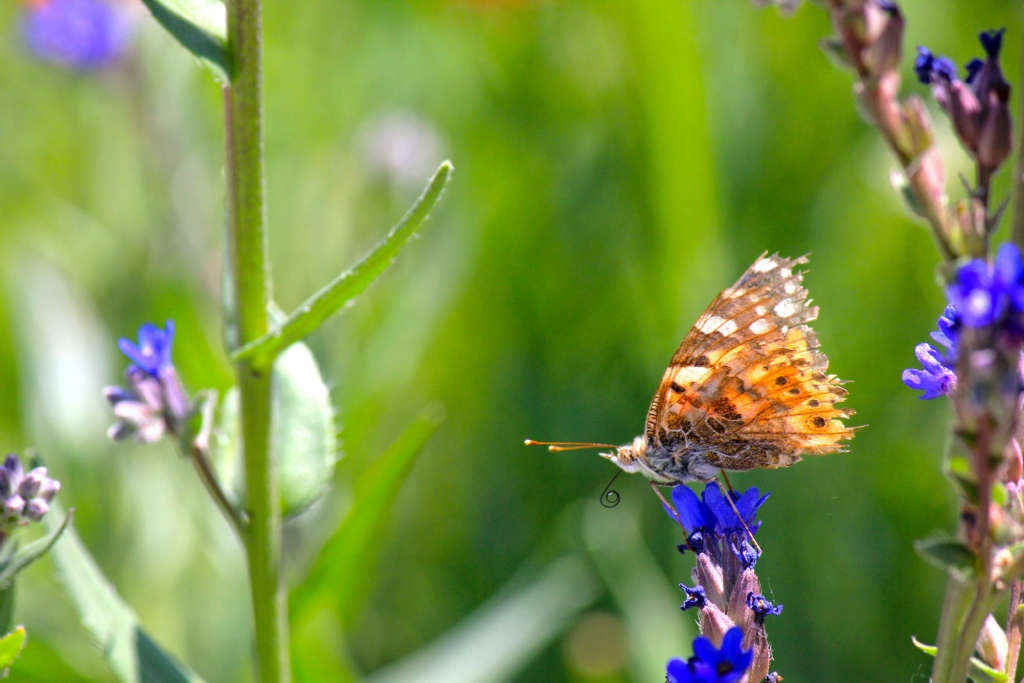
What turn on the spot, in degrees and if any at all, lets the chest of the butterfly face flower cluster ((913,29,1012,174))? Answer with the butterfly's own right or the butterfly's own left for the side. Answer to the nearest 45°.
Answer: approximately 135° to the butterfly's own left

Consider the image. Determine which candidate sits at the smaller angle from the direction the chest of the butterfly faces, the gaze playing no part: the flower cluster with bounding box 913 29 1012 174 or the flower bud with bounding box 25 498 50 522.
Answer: the flower bud

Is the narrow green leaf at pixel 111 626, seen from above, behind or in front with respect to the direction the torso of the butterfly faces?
in front

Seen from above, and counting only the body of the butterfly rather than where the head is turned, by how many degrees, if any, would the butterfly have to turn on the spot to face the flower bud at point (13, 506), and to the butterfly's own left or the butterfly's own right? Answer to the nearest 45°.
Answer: approximately 45° to the butterfly's own left

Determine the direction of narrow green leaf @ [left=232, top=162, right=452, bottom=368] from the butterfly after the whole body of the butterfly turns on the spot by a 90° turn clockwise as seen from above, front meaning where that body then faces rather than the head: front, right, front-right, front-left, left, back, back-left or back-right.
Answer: back-left

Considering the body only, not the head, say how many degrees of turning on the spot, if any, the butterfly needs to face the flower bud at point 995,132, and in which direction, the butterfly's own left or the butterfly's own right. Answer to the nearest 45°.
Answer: approximately 135° to the butterfly's own left

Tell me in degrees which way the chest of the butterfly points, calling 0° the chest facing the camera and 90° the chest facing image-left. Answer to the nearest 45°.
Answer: approximately 90°

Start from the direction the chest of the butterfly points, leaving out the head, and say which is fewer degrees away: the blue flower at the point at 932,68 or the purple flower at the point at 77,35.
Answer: the purple flower

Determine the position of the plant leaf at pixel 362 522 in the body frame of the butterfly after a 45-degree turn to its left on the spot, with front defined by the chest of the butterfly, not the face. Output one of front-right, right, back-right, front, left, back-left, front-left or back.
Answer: front-right

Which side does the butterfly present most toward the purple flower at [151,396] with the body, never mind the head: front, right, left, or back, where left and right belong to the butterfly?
front

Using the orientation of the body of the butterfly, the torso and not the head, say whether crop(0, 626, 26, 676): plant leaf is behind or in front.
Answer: in front
